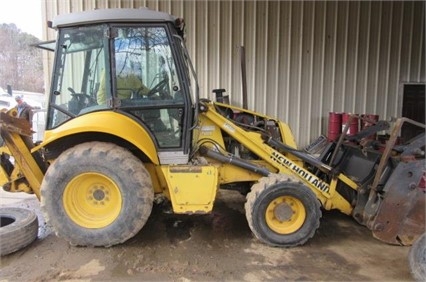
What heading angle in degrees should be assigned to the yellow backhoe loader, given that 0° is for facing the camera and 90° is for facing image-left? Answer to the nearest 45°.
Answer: approximately 270°

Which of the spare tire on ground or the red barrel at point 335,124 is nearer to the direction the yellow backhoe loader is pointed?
the red barrel

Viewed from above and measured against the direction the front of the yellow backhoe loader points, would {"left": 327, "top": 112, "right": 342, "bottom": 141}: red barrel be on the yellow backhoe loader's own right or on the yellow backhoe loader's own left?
on the yellow backhoe loader's own left

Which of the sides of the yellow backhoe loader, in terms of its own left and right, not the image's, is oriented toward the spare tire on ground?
back

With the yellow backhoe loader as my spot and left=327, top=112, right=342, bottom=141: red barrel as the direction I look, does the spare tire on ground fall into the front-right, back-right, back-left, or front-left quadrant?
back-left

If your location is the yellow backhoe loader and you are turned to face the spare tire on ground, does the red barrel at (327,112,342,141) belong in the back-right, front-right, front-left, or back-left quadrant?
back-right
